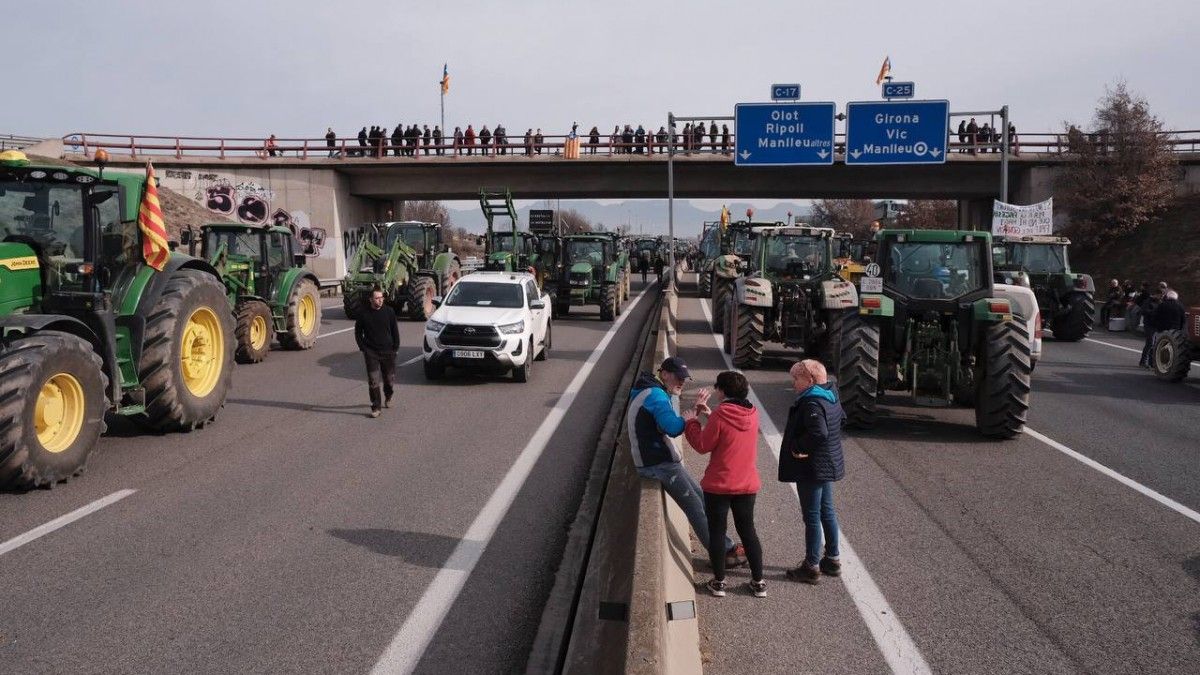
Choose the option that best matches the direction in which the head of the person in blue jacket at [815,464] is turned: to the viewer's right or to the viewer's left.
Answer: to the viewer's left

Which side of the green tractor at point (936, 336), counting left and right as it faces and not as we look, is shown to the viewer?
back

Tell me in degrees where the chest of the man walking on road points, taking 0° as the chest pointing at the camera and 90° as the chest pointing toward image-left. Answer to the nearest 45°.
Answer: approximately 0°

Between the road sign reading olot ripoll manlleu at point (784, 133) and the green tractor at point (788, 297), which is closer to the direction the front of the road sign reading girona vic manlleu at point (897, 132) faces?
the green tractor

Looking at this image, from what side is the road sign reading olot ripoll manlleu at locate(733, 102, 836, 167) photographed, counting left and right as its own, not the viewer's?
front

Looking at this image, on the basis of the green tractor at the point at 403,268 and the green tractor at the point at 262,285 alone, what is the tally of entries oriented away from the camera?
0

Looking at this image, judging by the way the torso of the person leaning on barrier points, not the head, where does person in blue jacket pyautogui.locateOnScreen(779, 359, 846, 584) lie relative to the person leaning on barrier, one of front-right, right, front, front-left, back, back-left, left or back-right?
front

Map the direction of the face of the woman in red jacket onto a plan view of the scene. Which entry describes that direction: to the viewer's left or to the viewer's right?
to the viewer's left

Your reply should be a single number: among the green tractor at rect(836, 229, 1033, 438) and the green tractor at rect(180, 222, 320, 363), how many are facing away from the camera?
1

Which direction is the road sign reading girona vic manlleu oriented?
toward the camera

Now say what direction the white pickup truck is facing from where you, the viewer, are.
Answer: facing the viewer and to the left of the viewer

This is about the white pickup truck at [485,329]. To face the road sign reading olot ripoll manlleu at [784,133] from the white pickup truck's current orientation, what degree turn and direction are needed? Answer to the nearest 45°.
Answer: approximately 180°

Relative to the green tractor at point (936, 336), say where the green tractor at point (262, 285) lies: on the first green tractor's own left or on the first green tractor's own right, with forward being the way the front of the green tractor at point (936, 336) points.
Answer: on the first green tractor's own left

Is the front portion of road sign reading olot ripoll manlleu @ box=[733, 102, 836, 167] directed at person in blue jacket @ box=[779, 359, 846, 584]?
yes

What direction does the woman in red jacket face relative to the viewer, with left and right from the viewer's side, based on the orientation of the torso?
facing away from the viewer and to the left of the viewer

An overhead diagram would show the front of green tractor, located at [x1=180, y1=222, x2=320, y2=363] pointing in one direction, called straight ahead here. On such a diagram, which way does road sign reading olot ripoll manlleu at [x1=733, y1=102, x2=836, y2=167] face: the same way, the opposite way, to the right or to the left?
the same way

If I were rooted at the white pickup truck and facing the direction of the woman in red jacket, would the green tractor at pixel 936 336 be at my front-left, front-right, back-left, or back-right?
front-left

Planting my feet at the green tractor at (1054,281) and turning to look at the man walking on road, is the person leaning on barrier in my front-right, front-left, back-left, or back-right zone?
front-left

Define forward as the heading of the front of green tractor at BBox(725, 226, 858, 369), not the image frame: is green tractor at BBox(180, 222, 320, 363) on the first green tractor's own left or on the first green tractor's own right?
on the first green tractor's own left

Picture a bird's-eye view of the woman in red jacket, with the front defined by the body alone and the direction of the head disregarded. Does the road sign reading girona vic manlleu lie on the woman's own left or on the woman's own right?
on the woman's own right

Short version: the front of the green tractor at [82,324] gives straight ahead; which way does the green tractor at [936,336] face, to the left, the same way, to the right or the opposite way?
the opposite way
